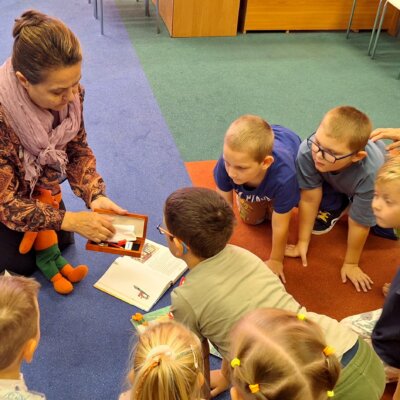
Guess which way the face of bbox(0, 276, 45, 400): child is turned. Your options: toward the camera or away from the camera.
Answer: away from the camera

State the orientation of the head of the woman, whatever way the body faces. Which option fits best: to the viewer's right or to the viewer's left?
to the viewer's right

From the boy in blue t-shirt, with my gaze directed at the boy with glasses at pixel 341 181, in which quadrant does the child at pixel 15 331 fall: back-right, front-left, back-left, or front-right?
back-right

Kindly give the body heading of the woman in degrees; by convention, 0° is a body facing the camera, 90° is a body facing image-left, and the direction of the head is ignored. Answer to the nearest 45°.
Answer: approximately 315°

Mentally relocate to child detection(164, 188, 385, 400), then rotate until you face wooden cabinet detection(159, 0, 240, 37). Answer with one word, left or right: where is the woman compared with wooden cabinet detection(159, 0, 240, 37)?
left

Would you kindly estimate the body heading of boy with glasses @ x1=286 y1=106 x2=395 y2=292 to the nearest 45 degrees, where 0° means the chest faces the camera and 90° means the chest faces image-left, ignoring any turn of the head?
approximately 45°

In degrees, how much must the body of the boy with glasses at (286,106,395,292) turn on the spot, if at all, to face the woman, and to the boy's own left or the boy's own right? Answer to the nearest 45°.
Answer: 0° — they already face them
